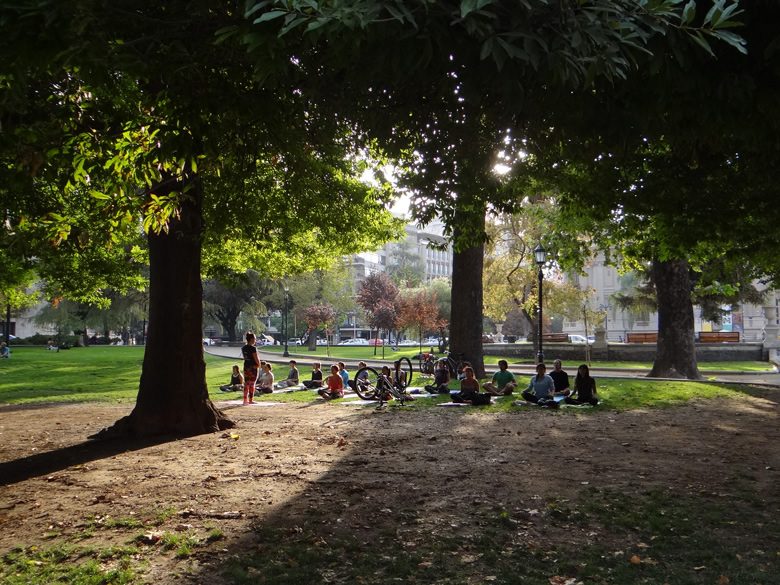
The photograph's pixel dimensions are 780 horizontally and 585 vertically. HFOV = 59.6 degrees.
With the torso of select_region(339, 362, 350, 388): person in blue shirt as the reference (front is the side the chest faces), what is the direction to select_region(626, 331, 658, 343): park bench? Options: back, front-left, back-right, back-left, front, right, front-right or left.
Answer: back

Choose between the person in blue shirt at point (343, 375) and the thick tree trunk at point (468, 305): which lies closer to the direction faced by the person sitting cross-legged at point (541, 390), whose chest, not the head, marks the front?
the person in blue shirt

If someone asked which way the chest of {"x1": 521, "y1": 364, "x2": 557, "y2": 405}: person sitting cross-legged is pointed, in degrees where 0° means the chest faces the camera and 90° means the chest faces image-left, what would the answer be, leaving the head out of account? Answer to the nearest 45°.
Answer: approximately 45°

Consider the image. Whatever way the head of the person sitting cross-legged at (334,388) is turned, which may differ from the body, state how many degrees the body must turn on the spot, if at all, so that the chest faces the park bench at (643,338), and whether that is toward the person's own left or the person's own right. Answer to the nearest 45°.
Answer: approximately 180°

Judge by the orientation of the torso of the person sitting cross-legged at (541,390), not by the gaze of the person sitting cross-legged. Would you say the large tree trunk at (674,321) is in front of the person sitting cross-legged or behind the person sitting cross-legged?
behind

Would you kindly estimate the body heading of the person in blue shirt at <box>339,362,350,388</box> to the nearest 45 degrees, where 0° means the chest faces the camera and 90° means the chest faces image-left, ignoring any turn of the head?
approximately 45°

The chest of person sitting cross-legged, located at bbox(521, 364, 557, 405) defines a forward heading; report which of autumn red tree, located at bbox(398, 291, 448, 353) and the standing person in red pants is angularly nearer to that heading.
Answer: the standing person in red pants

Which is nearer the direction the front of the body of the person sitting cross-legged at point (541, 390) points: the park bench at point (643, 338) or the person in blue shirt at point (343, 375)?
the person in blue shirt

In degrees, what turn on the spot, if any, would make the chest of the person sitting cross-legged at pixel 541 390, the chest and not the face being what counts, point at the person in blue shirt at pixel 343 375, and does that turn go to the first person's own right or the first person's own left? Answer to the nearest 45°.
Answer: approximately 90° to the first person's own right

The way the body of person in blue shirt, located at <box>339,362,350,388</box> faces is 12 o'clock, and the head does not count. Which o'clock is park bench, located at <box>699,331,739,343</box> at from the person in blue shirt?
The park bench is roughly at 6 o'clock from the person in blue shirt.
